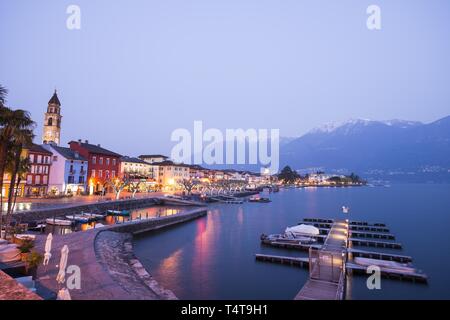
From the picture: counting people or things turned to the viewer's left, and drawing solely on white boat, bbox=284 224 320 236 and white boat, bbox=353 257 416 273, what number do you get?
1

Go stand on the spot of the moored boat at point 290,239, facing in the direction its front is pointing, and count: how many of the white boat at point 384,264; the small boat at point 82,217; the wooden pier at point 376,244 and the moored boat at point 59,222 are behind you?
2

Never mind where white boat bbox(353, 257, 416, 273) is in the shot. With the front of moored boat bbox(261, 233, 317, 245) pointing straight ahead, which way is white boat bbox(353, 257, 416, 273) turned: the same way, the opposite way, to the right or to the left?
the opposite way

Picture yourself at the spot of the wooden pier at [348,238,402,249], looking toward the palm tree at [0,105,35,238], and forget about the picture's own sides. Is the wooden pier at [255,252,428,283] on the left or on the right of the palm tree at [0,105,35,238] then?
left
